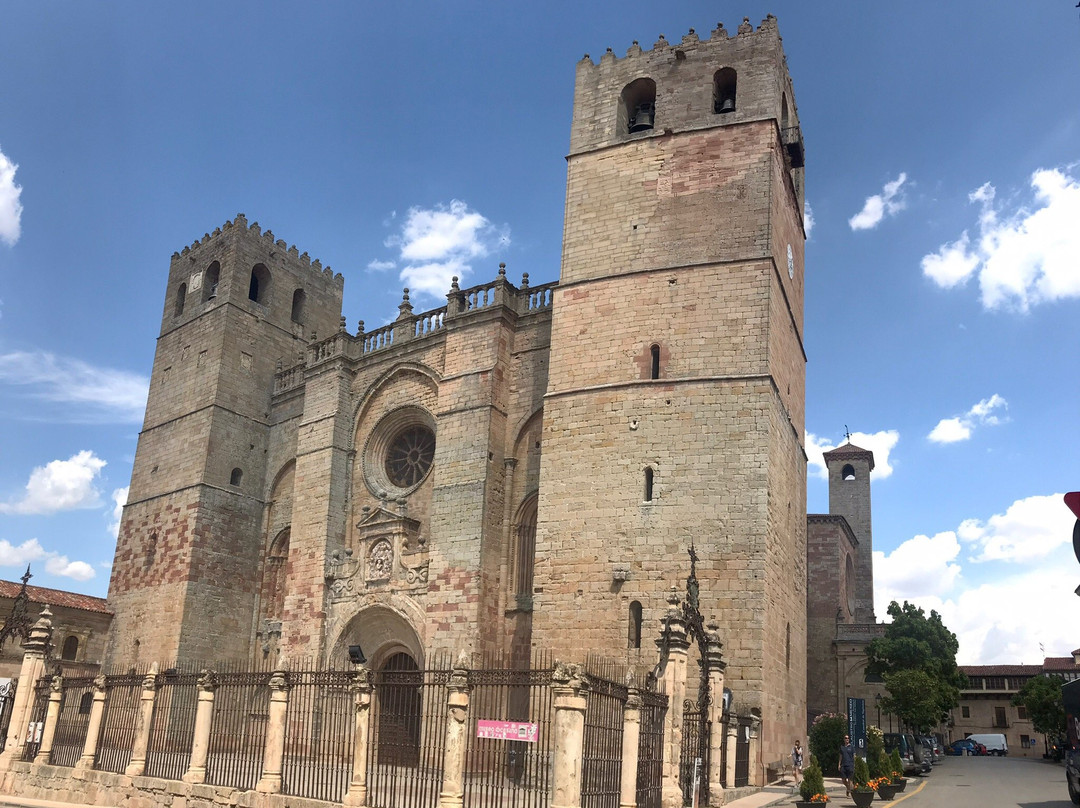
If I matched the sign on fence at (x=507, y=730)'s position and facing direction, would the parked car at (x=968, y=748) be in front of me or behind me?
behind

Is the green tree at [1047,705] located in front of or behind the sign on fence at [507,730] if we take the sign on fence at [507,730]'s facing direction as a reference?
behind

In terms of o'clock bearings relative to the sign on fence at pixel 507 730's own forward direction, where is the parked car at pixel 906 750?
The parked car is roughly at 7 o'clock from the sign on fence.

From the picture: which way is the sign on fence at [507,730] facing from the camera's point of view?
toward the camera

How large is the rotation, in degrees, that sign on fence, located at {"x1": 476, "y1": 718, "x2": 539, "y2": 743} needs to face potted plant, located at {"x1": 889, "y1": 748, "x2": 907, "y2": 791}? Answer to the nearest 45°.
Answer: approximately 135° to its left

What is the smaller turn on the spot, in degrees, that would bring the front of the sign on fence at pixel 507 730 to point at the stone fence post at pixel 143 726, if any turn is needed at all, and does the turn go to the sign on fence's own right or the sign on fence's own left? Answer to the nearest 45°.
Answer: approximately 135° to the sign on fence's own right

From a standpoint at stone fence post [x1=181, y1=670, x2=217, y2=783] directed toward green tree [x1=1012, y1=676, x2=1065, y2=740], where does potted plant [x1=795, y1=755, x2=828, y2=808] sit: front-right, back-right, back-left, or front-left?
front-right

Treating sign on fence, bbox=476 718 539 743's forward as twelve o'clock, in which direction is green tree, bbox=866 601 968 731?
The green tree is roughly at 7 o'clock from the sign on fence.

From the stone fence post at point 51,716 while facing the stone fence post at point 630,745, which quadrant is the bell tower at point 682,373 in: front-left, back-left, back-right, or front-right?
front-left

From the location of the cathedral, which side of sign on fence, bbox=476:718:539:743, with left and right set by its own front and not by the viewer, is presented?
back

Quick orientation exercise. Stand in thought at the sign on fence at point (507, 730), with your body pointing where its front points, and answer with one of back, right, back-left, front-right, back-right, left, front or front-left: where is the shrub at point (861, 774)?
back-left

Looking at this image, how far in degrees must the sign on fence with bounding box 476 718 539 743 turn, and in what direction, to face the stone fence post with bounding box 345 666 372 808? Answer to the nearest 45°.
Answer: approximately 135° to its right

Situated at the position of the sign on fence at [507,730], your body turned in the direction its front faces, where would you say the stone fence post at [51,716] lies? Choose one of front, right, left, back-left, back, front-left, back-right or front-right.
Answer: back-right
